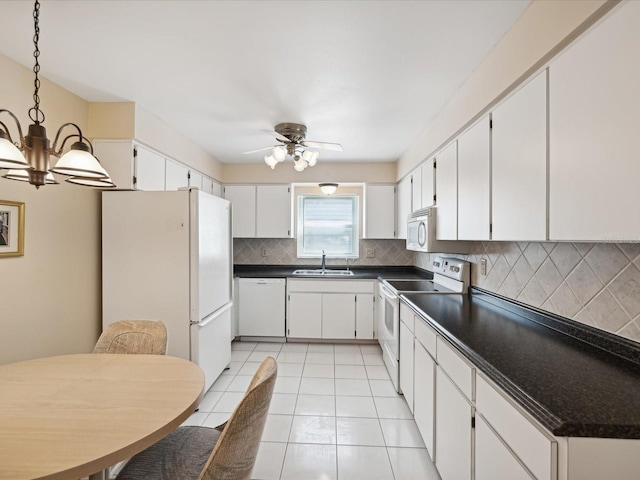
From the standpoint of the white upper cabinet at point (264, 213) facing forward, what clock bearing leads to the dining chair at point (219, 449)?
The dining chair is roughly at 12 o'clock from the white upper cabinet.

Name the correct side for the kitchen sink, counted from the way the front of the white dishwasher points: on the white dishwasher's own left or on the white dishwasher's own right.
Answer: on the white dishwasher's own left

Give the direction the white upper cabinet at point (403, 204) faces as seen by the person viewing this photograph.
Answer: facing to the left of the viewer

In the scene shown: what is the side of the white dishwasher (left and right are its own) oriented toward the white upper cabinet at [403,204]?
left

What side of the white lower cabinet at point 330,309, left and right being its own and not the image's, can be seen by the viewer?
front

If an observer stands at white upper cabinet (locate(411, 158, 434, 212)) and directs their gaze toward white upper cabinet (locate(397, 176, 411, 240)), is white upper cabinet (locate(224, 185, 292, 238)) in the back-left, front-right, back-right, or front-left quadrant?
front-left

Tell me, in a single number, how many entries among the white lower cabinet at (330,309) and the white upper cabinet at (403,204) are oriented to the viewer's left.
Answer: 1

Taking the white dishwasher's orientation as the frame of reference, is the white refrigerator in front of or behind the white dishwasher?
in front

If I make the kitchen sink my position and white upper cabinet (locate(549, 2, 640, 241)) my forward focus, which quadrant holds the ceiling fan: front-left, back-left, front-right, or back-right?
front-right

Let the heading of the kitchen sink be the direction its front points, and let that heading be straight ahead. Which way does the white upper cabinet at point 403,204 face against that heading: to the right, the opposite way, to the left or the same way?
to the right

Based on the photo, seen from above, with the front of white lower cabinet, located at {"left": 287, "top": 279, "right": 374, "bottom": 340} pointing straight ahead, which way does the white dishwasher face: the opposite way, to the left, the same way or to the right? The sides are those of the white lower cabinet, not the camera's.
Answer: the same way

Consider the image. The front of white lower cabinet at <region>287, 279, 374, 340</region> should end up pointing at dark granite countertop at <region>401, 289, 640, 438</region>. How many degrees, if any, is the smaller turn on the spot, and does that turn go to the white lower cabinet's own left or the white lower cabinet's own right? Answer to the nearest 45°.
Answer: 0° — it already faces it

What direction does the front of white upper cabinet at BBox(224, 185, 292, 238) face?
toward the camera

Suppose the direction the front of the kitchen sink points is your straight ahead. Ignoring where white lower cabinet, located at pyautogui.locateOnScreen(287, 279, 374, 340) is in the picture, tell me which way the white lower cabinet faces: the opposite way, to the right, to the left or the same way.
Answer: the same way

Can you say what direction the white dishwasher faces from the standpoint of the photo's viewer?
facing the viewer

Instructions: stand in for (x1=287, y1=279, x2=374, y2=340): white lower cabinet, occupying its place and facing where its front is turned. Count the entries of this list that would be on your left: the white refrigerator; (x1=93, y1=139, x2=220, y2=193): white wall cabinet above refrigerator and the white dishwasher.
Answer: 0
